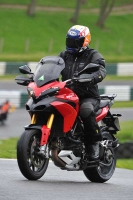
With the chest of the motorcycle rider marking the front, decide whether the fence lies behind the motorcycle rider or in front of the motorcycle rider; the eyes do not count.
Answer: behind

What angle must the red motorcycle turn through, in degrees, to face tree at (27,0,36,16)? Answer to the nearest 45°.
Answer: approximately 135° to its right

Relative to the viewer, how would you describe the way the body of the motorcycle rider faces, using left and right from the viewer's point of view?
facing the viewer and to the left of the viewer

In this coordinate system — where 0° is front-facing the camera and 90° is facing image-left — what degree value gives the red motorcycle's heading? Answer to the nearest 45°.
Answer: approximately 45°

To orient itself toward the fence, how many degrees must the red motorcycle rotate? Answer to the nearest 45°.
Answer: approximately 135° to its right
